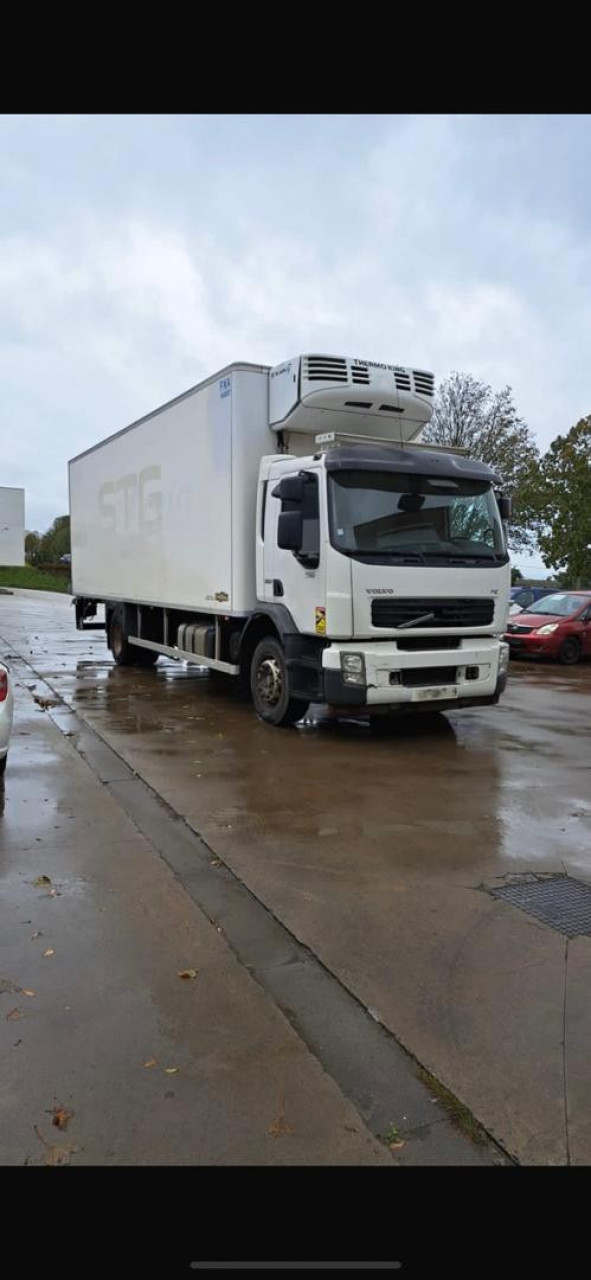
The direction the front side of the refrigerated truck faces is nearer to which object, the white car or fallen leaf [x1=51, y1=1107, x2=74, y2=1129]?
the fallen leaf

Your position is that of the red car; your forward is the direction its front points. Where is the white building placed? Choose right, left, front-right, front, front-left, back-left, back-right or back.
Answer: right

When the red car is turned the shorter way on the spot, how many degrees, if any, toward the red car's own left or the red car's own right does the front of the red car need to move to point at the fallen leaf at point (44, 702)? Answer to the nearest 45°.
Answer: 0° — it already faces it

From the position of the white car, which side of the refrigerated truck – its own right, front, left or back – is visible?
right

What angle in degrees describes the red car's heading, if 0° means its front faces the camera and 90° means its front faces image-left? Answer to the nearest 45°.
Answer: approximately 45°

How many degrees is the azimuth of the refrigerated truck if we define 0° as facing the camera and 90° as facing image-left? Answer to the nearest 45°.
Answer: approximately 315°

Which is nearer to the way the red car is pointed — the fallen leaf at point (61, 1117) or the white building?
the fallen leaf

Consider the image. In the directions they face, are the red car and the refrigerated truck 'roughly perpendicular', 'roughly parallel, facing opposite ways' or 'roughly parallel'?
roughly perpendicular

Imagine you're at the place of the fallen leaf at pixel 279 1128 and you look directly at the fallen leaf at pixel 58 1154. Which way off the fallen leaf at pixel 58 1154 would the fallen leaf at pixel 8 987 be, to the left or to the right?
right

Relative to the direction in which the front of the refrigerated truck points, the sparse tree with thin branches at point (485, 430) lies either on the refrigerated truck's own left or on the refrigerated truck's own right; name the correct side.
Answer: on the refrigerated truck's own left

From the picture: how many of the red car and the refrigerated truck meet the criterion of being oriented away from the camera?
0

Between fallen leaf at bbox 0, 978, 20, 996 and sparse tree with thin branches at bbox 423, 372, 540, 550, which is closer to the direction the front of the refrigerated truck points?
the fallen leaf

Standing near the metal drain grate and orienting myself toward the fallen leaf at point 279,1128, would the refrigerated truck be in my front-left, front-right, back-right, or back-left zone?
back-right

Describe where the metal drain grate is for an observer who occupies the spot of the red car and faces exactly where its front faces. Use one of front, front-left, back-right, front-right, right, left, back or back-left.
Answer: front-left

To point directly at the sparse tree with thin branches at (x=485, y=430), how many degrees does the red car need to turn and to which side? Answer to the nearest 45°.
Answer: approximately 135° to its right
